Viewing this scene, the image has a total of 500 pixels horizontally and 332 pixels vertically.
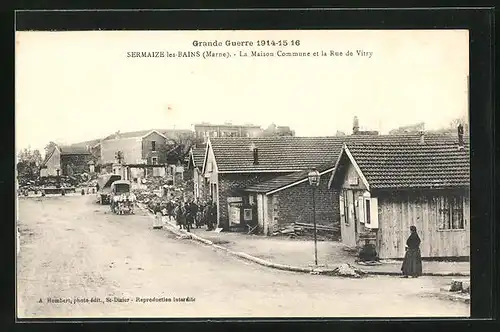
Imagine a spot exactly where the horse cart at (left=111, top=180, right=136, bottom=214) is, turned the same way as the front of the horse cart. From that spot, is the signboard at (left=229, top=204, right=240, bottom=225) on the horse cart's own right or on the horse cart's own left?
on the horse cart's own left

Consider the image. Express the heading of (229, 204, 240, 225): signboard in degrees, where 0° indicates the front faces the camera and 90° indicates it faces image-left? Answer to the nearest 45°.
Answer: approximately 0°

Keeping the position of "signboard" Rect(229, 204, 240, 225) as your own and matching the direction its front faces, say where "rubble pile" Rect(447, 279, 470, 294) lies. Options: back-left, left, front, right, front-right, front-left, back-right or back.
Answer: front

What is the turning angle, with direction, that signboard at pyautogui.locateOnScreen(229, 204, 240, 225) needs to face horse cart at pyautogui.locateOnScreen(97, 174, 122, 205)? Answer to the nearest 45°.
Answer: approximately 90° to its right

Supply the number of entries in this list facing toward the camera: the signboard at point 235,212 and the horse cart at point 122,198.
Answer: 2

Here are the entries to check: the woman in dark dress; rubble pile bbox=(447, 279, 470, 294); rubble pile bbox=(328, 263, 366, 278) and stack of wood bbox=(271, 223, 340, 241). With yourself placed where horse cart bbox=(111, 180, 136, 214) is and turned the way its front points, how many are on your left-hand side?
4
